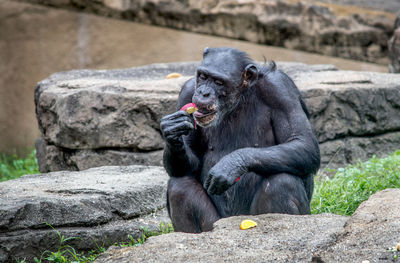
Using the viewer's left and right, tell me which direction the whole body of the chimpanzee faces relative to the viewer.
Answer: facing the viewer and to the left of the viewer

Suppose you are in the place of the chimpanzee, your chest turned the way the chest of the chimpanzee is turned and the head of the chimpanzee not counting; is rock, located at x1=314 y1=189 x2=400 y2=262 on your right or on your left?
on your left

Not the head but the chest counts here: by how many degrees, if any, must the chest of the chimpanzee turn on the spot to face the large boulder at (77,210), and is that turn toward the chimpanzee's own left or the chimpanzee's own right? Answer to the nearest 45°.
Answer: approximately 45° to the chimpanzee's own right

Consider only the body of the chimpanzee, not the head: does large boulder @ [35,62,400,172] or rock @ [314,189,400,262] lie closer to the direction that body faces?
the rock

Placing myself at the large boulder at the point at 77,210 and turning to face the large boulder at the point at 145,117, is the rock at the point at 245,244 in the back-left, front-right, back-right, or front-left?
back-right

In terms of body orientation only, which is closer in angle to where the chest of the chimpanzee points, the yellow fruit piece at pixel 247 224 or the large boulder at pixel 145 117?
the yellow fruit piece

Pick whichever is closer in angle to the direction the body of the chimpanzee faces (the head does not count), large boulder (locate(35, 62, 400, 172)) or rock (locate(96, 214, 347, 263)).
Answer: the rock

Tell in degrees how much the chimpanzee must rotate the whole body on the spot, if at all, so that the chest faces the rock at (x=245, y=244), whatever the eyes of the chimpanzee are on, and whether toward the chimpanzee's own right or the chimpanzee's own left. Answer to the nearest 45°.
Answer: approximately 45° to the chimpanzee's own left
